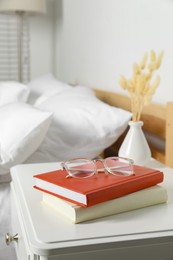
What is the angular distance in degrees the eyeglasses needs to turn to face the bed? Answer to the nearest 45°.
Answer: approximately 180°

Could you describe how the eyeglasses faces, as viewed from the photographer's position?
facing the viewer

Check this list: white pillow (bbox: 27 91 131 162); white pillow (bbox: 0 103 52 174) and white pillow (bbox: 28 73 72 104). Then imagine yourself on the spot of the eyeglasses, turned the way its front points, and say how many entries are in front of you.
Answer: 0

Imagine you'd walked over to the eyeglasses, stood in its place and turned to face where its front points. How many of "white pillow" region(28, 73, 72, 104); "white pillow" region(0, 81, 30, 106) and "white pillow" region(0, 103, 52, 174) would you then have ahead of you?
0

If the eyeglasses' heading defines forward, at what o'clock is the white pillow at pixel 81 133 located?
The white pillow is roughly at 6 o'clock from the eyeglasses.

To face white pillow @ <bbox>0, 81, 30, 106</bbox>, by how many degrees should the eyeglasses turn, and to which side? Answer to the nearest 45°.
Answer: approximately 180°
